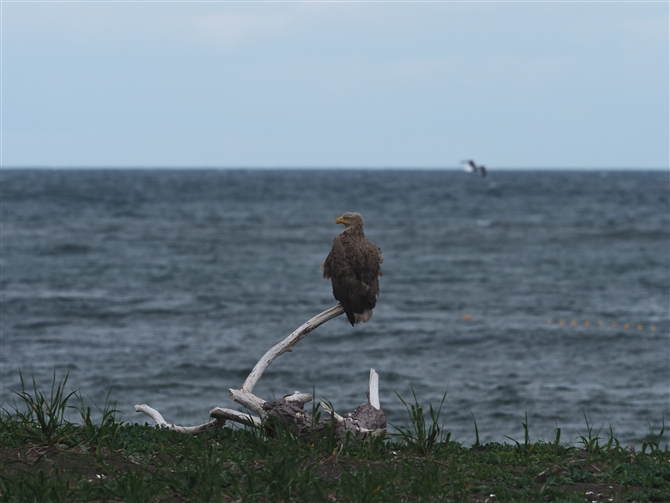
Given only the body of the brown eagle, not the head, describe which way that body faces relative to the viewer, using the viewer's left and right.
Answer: facing away from the viewer and to the left of the viewer
